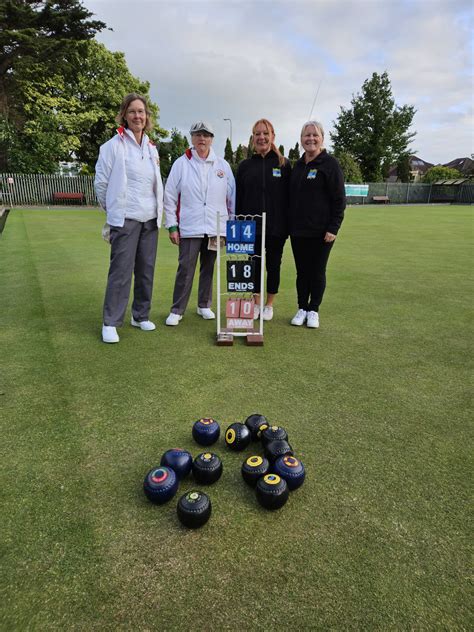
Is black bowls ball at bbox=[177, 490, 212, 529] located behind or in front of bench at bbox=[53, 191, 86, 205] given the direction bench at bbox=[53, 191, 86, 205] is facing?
in front

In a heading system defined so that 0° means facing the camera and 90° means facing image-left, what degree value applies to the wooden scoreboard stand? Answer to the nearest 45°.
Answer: approximately 0°

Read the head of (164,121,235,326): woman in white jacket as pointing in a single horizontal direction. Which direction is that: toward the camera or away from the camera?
toward the camera

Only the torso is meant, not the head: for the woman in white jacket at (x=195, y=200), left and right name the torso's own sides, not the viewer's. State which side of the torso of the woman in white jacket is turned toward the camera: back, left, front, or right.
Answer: front

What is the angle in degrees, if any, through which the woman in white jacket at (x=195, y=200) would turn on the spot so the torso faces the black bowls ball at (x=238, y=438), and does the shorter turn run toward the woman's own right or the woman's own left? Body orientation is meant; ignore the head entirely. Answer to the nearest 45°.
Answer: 0° — they already face it

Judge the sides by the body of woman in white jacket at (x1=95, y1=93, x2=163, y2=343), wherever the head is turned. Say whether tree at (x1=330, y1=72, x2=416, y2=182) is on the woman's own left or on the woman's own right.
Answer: on the woman's own left

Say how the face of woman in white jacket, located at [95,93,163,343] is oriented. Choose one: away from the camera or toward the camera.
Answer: toward the camera

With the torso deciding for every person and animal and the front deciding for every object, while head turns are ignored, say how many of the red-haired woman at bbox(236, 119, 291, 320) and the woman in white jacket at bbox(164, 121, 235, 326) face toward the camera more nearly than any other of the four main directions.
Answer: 2

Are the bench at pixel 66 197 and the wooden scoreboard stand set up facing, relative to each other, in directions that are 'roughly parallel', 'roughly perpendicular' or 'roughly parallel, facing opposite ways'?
roughly parallel

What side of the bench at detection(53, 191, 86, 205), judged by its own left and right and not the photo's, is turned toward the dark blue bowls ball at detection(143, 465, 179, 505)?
front

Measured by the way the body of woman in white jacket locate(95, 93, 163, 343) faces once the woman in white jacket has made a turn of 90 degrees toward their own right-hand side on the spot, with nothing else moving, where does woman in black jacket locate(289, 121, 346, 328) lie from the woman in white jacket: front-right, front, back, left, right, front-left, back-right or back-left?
back-left

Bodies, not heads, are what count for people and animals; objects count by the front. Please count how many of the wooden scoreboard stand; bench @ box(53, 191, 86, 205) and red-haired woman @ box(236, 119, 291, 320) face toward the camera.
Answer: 3

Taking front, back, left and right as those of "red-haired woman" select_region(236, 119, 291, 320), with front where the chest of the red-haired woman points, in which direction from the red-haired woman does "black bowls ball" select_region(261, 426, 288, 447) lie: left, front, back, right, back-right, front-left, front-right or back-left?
front

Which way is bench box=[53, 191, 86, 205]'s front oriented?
toward the camera

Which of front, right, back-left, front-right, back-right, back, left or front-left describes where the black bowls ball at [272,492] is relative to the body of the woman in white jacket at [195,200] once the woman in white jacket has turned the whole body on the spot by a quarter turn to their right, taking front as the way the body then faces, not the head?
left

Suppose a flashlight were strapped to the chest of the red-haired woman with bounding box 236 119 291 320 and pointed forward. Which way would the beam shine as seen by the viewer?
toward the camera

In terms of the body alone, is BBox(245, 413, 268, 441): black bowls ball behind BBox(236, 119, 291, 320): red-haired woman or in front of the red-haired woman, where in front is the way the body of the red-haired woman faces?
in front

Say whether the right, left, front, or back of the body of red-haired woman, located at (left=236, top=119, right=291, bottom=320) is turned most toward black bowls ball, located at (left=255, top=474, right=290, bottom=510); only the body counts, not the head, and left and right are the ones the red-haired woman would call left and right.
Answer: front

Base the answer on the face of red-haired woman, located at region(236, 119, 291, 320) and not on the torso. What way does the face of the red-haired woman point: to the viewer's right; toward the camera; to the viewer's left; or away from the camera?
toward the camera

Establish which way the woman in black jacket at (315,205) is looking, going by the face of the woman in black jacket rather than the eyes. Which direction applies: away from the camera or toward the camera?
toward the camera
